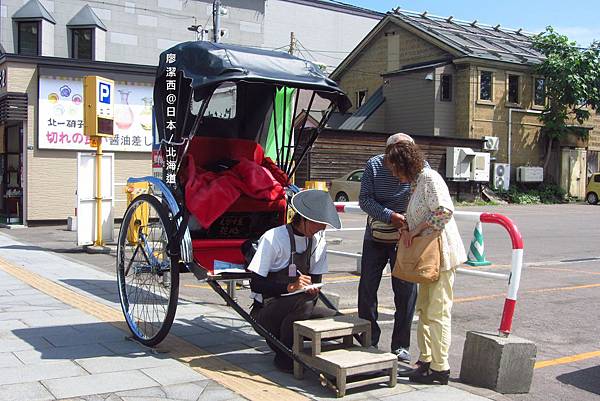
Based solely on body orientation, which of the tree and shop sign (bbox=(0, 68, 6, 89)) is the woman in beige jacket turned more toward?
the shop sign

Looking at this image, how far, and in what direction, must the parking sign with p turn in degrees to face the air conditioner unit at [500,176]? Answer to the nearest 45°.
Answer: approximately 90° to its left

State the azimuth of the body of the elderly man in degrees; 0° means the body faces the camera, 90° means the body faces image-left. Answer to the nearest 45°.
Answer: approximately 315°

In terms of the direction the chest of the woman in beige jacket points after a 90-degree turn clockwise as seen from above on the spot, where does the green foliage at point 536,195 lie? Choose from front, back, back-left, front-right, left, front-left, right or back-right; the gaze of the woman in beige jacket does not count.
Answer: front

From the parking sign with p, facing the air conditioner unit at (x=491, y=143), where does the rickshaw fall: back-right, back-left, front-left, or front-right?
back-right

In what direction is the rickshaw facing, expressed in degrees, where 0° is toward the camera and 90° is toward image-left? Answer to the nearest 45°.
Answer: approximately 315°

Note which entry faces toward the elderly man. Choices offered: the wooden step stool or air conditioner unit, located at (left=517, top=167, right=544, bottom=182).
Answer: the air conditioner unit

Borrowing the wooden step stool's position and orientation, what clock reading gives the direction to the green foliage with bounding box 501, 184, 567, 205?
The green foliage is roughly at 8 o'clock from the wooden step stool.

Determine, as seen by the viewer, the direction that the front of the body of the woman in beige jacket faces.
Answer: to the viewer's left

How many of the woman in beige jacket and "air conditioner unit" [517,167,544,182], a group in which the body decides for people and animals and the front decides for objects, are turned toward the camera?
1

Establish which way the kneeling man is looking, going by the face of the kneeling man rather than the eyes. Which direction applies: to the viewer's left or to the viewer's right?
to the viewer's right

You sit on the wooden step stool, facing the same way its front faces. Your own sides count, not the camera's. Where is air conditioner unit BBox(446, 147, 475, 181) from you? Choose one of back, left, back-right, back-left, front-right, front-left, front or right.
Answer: back-left

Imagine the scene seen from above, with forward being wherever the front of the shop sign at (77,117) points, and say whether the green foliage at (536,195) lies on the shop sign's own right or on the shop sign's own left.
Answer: on the shop sign's own left
